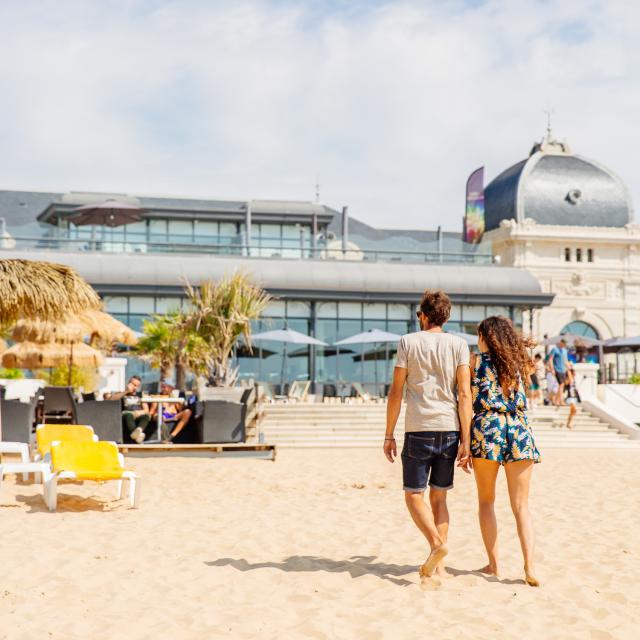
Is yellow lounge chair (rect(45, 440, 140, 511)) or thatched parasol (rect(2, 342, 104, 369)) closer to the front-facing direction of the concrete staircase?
the yellow lounge chair

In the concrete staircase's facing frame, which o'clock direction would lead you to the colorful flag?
The colorful flag is roughly at 6 o'clock from the concrete staircase.

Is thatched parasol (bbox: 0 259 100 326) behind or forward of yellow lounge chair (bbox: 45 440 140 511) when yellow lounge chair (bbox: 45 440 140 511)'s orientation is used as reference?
behind

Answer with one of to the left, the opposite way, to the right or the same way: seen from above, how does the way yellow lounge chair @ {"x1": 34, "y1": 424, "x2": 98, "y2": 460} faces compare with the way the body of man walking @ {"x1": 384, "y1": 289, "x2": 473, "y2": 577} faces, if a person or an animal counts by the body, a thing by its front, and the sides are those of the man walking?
the opposite way

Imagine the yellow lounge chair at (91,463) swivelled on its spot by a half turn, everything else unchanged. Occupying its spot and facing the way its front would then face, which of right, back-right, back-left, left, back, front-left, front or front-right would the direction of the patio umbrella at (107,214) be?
front

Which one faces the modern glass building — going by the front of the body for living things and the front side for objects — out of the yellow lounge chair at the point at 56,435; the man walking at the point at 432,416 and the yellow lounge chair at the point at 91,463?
the man walking

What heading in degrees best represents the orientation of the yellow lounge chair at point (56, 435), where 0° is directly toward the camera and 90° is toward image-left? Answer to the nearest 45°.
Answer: approximately 0°

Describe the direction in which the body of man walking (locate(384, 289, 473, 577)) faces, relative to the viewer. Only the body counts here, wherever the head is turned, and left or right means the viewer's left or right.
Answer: facing away from the viewer

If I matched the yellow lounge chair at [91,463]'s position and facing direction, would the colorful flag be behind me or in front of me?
behind

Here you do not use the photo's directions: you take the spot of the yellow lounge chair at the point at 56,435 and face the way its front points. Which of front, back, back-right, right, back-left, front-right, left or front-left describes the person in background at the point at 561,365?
back-left

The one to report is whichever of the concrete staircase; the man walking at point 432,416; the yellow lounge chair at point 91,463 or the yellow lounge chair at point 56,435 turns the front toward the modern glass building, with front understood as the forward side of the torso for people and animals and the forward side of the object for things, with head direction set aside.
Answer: the man walking

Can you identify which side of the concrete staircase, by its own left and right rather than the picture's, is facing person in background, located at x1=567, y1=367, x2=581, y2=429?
left

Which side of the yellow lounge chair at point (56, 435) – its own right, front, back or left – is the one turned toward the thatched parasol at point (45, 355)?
back
